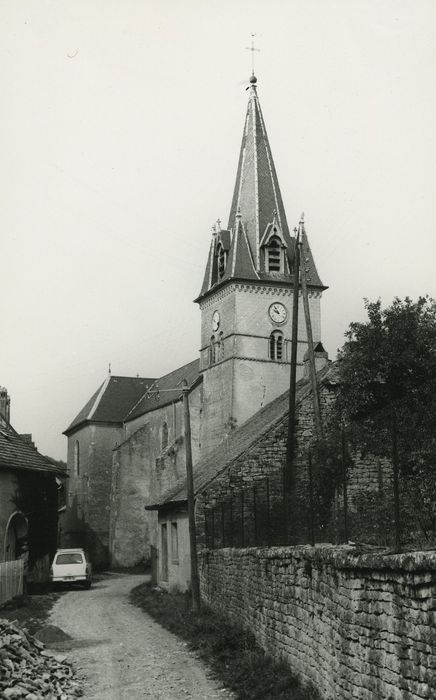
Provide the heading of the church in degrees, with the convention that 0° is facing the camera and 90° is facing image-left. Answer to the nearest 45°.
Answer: approximately 315°

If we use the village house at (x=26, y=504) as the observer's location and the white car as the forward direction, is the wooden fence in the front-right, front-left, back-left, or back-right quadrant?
back-right

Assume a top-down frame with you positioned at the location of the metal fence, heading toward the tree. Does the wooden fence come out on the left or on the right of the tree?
left
